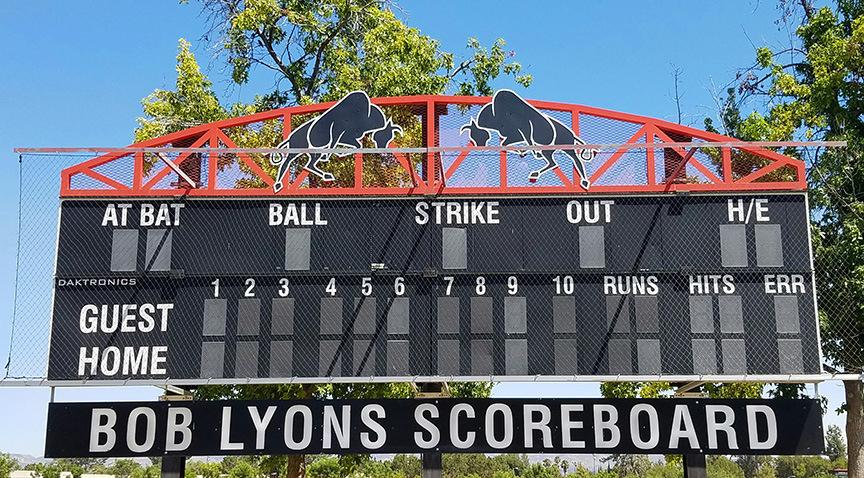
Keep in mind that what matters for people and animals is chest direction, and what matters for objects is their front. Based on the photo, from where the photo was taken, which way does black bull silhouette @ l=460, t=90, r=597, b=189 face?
to the viewer's left

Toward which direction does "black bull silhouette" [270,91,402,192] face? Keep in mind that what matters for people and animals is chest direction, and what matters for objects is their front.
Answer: to the viewer's right

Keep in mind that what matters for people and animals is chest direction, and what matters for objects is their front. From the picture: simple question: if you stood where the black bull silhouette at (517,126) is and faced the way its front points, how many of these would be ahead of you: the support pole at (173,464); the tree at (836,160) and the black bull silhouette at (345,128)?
2

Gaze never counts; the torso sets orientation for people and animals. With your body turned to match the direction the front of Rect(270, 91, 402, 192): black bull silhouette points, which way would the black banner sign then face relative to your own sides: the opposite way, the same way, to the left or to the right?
to the right

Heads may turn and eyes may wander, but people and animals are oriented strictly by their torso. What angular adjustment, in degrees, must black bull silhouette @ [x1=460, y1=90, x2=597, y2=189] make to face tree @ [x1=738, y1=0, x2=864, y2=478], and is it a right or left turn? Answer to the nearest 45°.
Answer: approximately 135° to its right

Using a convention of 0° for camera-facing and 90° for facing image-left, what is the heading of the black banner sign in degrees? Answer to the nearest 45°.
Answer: approximately 0°

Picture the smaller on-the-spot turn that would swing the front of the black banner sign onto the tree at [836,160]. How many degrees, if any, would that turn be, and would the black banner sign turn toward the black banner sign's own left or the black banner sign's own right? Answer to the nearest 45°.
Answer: approximately 135° to the black banner sign's own left

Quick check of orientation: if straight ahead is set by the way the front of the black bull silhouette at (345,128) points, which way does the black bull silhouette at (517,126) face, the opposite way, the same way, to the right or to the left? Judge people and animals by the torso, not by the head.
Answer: the opposite way

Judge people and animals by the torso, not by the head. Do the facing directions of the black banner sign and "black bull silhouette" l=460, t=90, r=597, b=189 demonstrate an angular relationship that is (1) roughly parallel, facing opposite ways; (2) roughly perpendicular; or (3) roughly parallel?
roughly perpendicular
